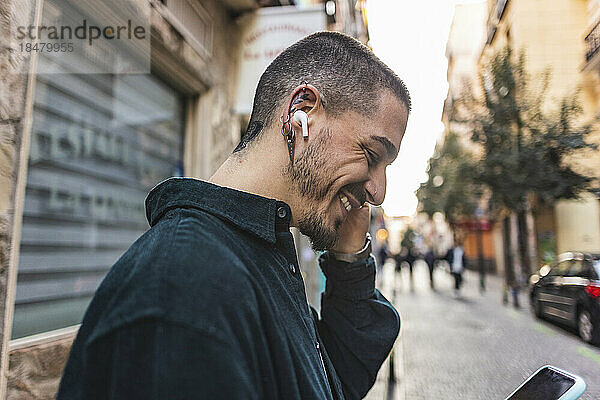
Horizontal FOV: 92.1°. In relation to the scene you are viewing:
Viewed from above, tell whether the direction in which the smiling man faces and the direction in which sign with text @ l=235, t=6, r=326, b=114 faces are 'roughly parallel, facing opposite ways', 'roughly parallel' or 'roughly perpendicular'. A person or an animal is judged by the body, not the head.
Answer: roughly perpendicular

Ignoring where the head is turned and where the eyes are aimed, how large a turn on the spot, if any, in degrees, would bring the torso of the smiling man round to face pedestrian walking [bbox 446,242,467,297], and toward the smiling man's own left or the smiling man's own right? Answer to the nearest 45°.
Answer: approximately 45° to the smiling man's own left

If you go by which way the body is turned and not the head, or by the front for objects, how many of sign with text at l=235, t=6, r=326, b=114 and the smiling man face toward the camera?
1

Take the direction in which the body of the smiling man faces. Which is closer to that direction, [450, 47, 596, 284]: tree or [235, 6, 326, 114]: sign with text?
the tree

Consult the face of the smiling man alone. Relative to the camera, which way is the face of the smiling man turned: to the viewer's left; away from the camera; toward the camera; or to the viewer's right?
to the viewer's right

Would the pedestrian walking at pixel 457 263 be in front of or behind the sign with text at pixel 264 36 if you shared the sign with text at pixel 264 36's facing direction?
behind

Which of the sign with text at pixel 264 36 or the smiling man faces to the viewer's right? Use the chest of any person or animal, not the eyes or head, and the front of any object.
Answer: the smiling man

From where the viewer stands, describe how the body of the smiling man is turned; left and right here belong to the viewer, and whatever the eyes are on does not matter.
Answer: facing to the right of the viewer

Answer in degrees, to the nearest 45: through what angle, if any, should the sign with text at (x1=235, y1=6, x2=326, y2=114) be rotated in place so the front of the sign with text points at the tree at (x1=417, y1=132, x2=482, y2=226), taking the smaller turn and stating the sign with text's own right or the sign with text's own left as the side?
approximately 135° to the sign with text's own left

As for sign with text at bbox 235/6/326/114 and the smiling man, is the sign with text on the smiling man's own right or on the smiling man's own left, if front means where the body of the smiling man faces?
on the smiling man's own left

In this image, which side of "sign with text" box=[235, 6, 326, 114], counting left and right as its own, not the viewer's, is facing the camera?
front

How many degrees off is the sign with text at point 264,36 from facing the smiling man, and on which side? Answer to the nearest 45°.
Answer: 0° — it already faces them
